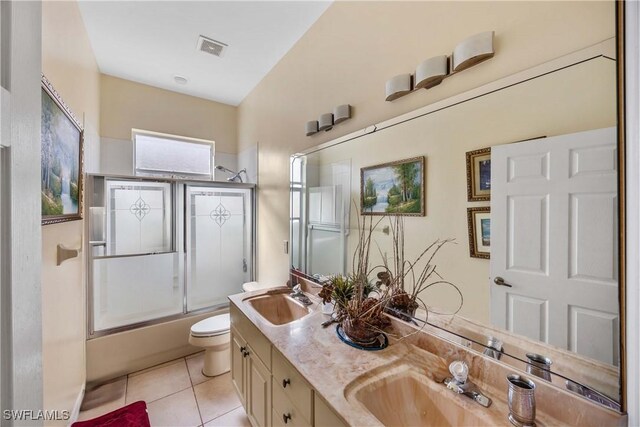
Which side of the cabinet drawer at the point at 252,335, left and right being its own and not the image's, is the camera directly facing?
left

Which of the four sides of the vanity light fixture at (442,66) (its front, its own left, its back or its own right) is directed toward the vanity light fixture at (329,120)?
right

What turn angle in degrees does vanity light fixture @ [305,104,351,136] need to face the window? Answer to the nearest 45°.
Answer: approximately 90° to its right

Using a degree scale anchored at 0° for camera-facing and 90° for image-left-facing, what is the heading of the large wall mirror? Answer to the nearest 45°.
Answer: approximately 45°

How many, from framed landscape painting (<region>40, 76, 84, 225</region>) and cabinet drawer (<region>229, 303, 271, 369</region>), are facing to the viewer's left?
1

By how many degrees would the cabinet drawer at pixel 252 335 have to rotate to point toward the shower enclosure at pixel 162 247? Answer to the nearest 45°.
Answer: approximately 45° to its right

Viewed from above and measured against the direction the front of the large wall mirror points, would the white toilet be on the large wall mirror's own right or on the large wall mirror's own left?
on the large wall mirror's own right

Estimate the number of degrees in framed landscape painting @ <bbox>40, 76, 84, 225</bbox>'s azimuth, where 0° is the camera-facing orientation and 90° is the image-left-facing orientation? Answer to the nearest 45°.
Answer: approximately 270°
